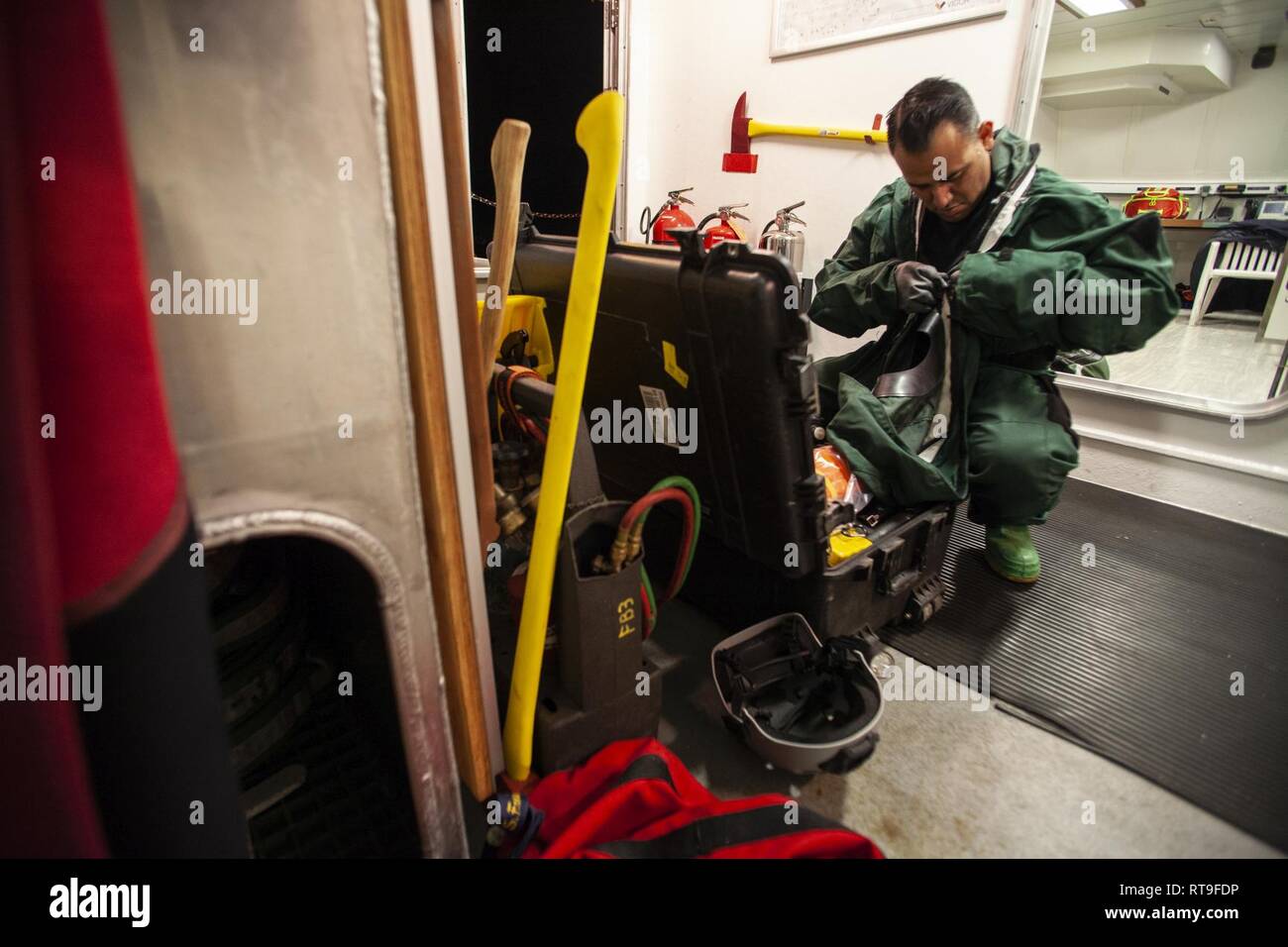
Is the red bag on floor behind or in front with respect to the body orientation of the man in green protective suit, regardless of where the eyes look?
in front

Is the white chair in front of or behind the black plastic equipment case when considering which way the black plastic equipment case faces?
in front

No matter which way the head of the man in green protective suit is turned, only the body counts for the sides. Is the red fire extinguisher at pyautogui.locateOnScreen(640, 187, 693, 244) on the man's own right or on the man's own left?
on the man's own right

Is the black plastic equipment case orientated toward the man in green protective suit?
yes

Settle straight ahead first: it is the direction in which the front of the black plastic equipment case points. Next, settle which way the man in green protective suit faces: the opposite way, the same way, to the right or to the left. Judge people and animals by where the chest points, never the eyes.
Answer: the opposite way

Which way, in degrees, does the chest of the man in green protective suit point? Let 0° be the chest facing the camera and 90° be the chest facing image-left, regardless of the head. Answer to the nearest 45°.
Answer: approximately 45°

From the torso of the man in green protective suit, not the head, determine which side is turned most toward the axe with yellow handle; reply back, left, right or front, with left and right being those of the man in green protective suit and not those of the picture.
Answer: right

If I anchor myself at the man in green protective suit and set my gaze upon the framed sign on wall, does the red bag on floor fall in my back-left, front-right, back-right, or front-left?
back-left

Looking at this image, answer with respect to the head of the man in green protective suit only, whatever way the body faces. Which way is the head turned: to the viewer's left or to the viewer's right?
to the viewer's left

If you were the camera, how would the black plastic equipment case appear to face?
facing away from the viewer and to the right of the viewer
